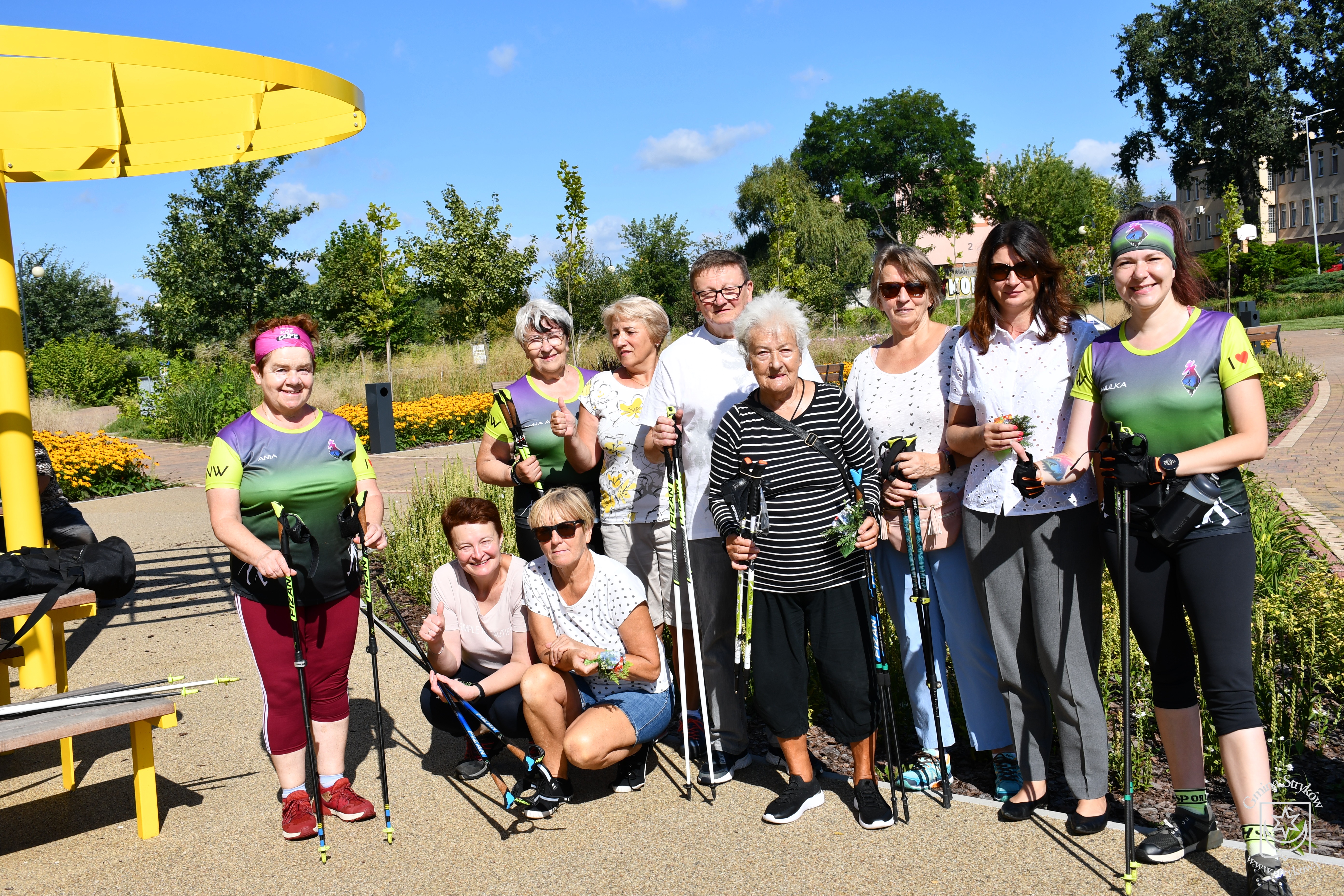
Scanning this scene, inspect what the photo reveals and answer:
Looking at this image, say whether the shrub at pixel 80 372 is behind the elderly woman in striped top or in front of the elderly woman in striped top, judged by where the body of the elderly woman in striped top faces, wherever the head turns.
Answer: behind

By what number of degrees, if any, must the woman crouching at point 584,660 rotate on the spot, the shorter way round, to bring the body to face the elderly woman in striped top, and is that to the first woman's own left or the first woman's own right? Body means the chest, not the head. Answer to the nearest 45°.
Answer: approximately 90° to the first woman's own left

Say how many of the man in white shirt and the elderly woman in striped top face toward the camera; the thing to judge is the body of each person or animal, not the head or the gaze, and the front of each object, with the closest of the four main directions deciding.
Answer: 2

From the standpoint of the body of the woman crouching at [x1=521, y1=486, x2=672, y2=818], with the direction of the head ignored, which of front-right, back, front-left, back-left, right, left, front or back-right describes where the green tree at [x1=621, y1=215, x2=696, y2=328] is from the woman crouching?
back-right

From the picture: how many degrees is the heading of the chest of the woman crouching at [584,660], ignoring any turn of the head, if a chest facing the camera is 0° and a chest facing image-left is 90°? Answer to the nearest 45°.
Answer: approximately 45°

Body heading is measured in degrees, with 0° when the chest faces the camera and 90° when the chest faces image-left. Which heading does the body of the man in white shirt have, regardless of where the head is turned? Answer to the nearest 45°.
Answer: approximately 0°

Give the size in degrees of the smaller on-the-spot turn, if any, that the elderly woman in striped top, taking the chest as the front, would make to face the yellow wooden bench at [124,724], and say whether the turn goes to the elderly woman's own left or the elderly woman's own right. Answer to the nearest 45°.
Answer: approximately 90° to the elderly woman's own right
